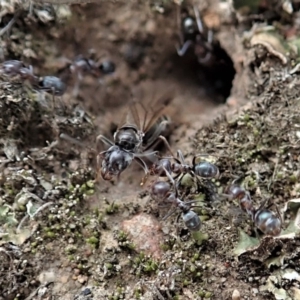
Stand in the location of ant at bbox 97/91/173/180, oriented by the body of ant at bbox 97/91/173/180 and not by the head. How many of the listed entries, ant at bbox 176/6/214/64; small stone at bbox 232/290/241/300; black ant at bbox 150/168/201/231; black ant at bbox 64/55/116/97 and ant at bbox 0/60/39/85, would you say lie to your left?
2

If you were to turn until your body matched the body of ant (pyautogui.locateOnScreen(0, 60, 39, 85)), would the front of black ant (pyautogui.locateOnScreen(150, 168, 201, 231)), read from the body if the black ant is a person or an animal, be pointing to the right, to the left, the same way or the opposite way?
to the right

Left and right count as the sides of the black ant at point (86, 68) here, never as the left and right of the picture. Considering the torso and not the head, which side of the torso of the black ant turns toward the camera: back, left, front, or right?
left
